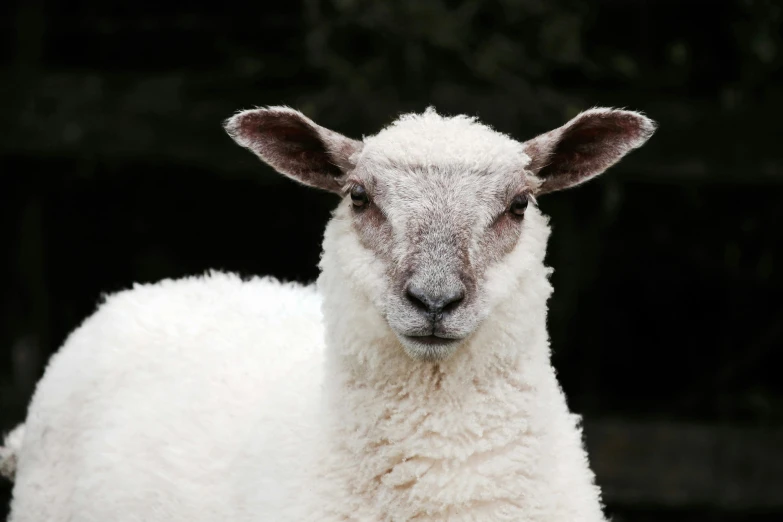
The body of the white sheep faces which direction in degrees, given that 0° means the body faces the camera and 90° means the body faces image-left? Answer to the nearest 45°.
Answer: approximately 315°
